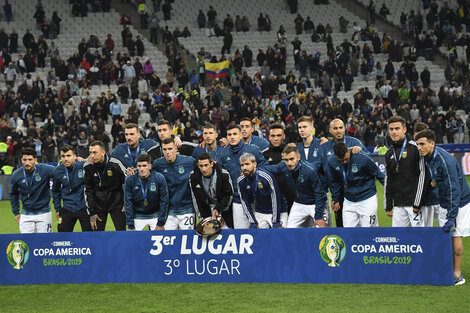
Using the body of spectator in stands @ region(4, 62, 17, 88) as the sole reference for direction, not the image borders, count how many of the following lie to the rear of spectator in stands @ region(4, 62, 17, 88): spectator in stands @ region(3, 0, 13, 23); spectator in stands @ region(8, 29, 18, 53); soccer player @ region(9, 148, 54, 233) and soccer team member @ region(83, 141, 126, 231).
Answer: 2

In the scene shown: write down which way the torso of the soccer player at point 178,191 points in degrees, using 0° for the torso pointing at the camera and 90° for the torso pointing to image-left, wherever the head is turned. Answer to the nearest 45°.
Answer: approximately 0°

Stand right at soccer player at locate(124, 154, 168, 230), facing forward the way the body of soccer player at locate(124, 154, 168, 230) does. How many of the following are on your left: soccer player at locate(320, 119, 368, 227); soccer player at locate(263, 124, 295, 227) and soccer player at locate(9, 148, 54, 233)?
2

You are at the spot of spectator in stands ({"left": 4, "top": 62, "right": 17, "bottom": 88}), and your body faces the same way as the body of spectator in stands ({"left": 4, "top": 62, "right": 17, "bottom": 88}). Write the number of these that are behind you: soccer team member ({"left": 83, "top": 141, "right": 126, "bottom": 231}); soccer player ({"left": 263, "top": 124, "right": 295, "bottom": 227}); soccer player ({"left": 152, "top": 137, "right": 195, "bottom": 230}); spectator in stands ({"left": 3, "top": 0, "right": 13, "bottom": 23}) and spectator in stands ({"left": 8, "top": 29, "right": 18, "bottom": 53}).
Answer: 2

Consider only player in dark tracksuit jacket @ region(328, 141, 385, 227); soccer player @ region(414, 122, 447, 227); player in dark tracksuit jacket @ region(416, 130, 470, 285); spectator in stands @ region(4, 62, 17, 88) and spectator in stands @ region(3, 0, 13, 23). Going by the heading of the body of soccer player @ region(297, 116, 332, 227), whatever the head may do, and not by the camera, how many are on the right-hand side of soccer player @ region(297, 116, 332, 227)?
2

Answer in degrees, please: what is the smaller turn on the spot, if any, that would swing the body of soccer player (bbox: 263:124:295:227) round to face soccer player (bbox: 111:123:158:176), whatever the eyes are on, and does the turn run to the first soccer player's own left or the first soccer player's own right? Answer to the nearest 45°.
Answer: approximately 90° to the first soccer player's own right

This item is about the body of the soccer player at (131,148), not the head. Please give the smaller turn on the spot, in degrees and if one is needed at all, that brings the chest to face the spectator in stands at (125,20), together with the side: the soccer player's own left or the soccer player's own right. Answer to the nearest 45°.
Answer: approximately 180°
